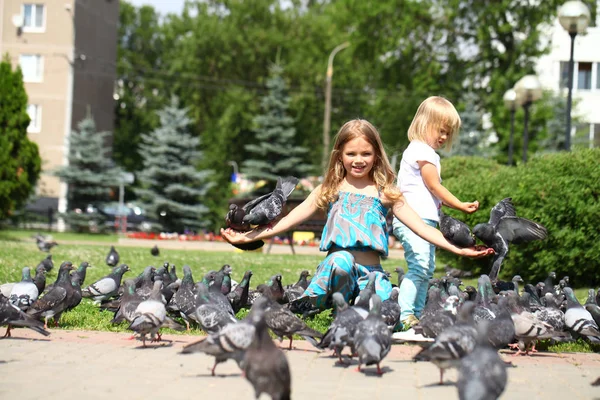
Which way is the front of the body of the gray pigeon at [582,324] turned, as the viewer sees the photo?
to the viewer's left

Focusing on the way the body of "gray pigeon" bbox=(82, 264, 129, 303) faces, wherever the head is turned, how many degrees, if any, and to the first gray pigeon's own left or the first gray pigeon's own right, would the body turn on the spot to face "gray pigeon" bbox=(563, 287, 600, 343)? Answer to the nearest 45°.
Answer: approximately 45° to the first gray pigeon's own right

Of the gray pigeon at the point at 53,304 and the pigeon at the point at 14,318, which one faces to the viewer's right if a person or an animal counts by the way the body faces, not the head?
the gray pigeon

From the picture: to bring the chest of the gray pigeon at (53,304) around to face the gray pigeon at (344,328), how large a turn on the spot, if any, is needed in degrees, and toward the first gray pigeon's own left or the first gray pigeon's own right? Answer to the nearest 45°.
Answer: approximately 45° to the first gray pigeon's own right

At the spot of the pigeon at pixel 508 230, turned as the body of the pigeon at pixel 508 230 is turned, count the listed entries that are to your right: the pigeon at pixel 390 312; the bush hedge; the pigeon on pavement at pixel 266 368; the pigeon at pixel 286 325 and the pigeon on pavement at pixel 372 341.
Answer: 1

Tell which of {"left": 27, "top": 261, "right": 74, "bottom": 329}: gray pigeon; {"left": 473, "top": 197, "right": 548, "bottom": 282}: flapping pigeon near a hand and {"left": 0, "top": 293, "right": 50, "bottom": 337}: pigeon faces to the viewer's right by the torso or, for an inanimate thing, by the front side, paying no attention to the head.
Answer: the gray pigeon
